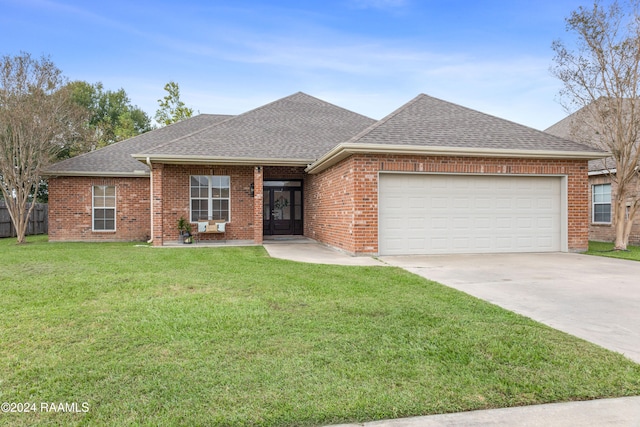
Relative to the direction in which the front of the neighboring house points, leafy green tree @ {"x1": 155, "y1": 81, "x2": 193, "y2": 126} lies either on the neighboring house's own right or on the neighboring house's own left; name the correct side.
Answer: on the neighboring house's own right

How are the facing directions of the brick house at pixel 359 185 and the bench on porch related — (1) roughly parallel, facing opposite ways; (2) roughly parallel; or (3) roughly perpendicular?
roughly parallel

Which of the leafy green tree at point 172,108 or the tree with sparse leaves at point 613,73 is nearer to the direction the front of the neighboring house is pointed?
the tree with sparse leaves

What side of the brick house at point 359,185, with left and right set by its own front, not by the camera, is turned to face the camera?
front

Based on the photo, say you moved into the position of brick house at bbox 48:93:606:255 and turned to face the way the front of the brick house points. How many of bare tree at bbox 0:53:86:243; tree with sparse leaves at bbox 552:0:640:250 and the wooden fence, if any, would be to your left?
1

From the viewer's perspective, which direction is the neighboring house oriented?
toward the camera

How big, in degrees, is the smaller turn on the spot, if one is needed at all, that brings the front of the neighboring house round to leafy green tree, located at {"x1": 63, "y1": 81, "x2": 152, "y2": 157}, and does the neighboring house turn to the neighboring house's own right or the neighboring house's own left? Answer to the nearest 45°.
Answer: approximately 90° to the neighboring house's own right

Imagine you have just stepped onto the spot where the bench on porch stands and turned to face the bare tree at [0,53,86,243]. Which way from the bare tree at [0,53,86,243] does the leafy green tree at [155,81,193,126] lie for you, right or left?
right

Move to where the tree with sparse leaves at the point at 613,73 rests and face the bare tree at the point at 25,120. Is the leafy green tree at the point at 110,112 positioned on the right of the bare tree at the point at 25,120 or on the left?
right

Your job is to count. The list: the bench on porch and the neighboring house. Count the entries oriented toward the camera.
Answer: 2

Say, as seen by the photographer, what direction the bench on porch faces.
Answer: facing the viewer

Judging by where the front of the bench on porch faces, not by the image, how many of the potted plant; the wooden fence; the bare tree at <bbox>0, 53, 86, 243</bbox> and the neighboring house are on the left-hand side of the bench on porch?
1

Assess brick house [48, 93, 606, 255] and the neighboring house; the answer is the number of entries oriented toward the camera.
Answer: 2

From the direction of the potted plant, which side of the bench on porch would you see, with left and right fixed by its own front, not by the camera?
right

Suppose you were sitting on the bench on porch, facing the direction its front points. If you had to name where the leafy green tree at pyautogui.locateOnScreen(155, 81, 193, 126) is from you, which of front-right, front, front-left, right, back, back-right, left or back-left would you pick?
back
